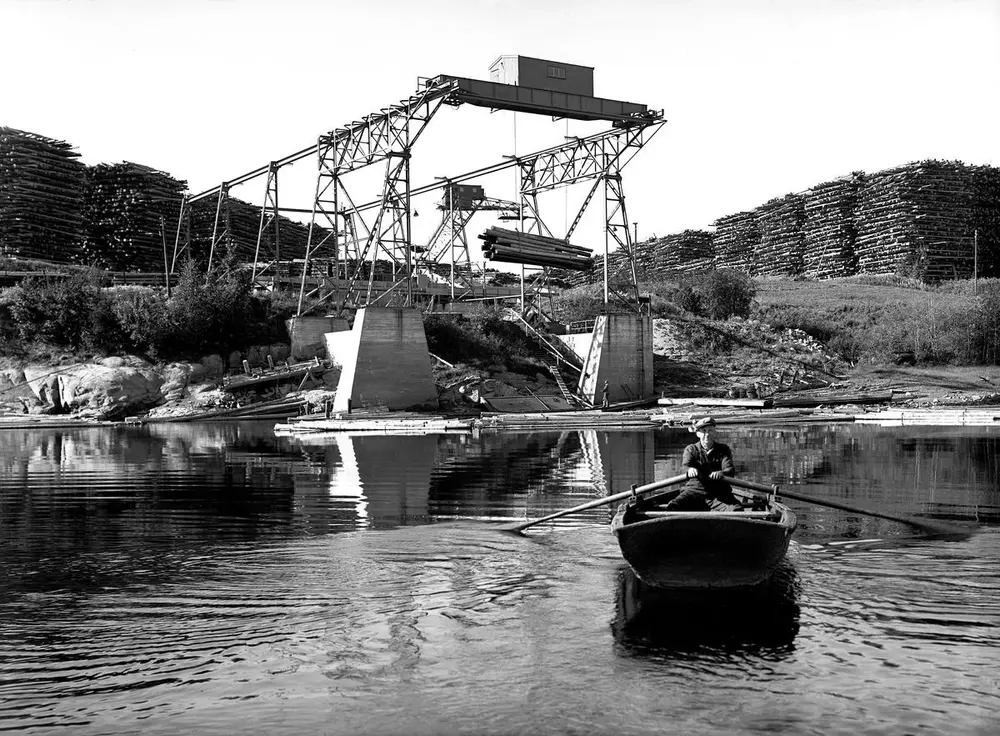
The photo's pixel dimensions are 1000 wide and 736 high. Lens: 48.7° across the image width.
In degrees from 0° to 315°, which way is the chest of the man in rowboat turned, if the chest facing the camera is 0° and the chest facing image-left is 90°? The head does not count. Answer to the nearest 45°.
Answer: approximately 0°

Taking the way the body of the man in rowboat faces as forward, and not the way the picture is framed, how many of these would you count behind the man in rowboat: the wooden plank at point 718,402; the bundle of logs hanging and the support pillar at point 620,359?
3

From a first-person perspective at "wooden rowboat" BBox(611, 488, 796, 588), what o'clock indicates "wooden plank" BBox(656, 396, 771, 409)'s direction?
The wooden plank is roughly at 12 o'clock from the wooden rowboat.

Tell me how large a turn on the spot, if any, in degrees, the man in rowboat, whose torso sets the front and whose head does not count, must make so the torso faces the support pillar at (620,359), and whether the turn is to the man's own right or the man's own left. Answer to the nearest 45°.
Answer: approximately 180°

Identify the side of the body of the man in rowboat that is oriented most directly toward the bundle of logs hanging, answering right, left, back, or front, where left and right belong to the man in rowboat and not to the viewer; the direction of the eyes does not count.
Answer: back

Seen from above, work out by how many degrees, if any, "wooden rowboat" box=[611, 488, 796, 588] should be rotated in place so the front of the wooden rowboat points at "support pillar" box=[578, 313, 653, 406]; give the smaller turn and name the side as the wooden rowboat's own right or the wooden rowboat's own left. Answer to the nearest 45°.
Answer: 0° — it already faces it

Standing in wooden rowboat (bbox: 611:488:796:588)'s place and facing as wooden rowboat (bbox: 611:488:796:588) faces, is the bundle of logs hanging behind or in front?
in front

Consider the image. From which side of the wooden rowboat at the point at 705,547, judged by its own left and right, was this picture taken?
back
